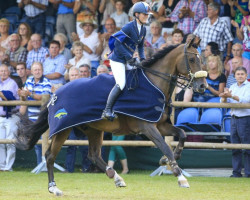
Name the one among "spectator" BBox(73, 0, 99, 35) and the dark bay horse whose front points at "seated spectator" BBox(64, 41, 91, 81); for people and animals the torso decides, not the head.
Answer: the spectator

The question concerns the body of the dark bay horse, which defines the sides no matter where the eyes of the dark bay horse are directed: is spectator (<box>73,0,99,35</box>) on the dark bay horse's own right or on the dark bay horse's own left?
on the dark bay horse's own left

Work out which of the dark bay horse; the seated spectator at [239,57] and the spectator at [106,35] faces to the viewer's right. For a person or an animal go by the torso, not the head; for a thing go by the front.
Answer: the dark bay horse

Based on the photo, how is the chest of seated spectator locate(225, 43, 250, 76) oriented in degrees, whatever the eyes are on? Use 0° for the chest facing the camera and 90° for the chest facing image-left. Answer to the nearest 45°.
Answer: approximately 0°

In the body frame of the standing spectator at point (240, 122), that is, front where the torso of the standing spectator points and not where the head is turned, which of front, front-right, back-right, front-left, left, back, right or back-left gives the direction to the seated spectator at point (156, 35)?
right

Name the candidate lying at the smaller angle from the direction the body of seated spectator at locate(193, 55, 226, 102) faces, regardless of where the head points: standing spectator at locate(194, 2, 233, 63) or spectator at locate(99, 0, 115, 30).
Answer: the spectator

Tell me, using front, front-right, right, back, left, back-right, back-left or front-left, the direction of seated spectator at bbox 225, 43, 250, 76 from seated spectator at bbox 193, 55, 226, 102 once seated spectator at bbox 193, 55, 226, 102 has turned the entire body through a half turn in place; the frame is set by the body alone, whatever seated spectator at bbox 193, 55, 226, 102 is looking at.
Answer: front
